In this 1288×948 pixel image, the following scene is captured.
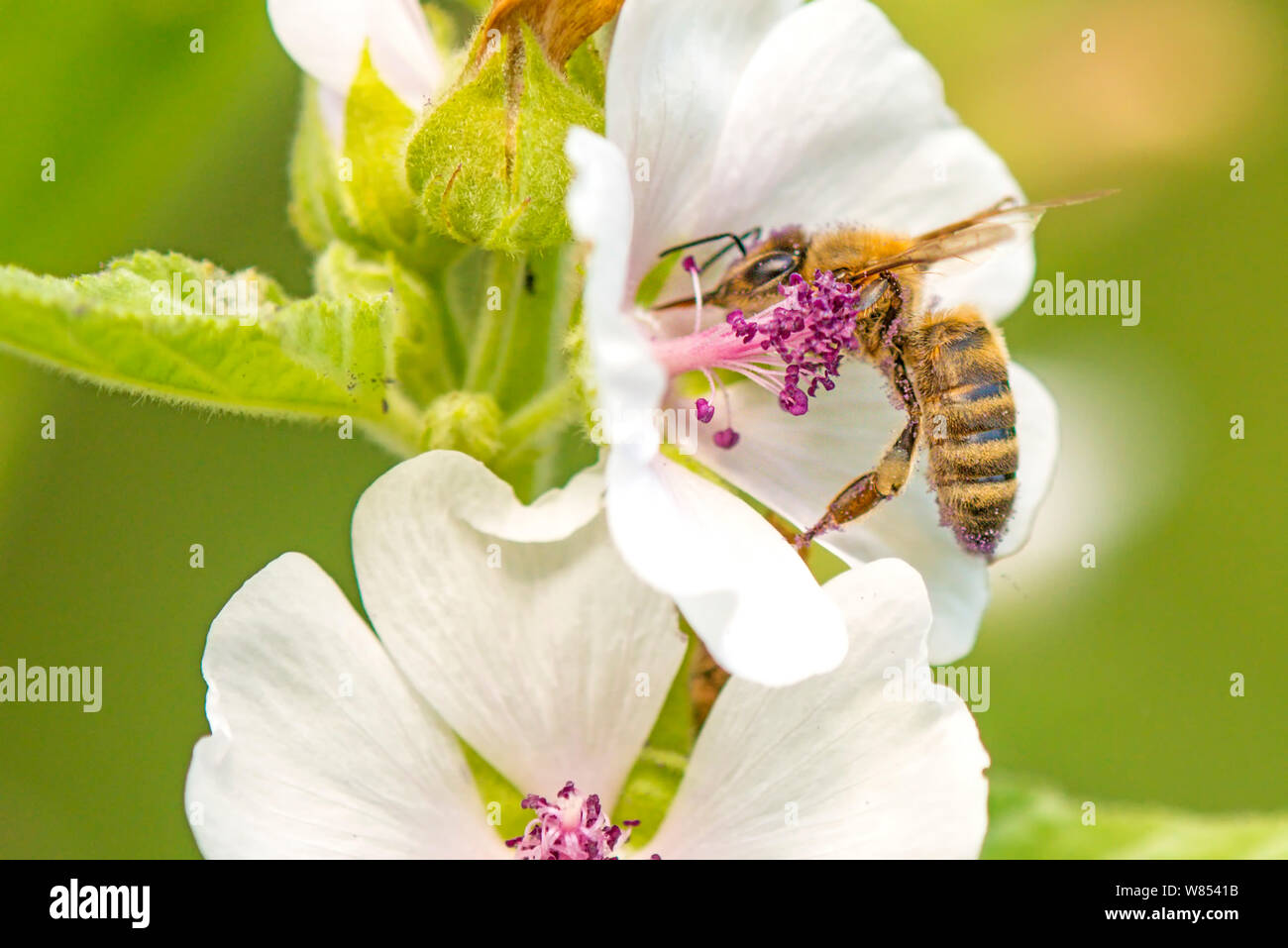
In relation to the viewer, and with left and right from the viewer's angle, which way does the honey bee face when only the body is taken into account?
facing to the left of the viewer

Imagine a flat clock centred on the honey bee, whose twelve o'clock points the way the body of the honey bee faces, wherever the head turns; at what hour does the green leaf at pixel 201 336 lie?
The green leaf is roughly at 11 o'clock from the honey bee.
